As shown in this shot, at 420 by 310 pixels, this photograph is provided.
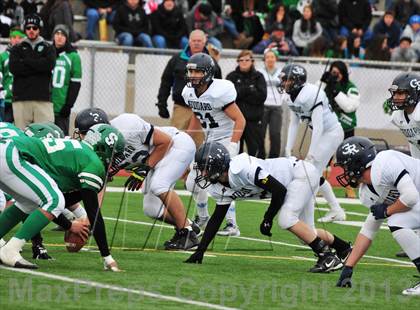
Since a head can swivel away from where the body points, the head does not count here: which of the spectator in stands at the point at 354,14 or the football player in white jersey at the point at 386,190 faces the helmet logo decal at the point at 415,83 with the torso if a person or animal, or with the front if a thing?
the spectator in stands

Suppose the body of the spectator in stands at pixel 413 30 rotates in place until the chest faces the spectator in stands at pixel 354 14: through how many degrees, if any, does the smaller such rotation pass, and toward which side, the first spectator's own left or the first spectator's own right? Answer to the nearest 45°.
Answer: approximately 90° to the first spectator's own right

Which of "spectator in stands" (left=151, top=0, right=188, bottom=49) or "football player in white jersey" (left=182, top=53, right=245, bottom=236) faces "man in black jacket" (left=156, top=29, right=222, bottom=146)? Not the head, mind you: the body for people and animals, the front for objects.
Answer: the spectator in stands

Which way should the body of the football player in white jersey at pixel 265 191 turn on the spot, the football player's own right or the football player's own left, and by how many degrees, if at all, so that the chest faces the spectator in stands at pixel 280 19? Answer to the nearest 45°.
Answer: approximately 90° to the football player's own right

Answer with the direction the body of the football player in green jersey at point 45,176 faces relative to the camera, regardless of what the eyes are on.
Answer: to the viewer's right

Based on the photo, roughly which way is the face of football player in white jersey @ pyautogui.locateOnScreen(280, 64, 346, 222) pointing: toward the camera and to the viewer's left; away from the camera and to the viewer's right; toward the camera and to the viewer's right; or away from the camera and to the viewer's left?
toward the camera and to the viewer's left

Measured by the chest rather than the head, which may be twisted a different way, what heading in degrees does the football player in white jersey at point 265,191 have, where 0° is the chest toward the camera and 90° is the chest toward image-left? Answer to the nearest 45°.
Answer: approximately 90°

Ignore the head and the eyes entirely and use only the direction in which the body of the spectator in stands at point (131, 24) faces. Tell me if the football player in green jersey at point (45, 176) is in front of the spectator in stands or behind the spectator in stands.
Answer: in front

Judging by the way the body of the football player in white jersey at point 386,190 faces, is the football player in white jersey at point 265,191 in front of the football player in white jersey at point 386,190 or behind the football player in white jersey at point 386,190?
in front

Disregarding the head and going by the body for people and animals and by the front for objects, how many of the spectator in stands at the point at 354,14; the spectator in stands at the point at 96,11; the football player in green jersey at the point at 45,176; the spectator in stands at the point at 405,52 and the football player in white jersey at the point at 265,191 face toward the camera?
3

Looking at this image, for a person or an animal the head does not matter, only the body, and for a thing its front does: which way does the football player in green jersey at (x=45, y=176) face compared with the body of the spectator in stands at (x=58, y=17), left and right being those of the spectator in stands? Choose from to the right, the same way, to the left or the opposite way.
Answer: to the left

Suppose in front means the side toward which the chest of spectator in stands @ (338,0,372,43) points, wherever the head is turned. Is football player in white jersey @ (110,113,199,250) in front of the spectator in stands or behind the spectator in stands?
in front

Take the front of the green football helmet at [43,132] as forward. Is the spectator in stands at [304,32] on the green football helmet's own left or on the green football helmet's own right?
on the green football helmet's own left

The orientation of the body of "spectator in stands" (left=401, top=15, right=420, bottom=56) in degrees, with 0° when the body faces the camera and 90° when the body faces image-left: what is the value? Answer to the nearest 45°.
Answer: approximately 0°
